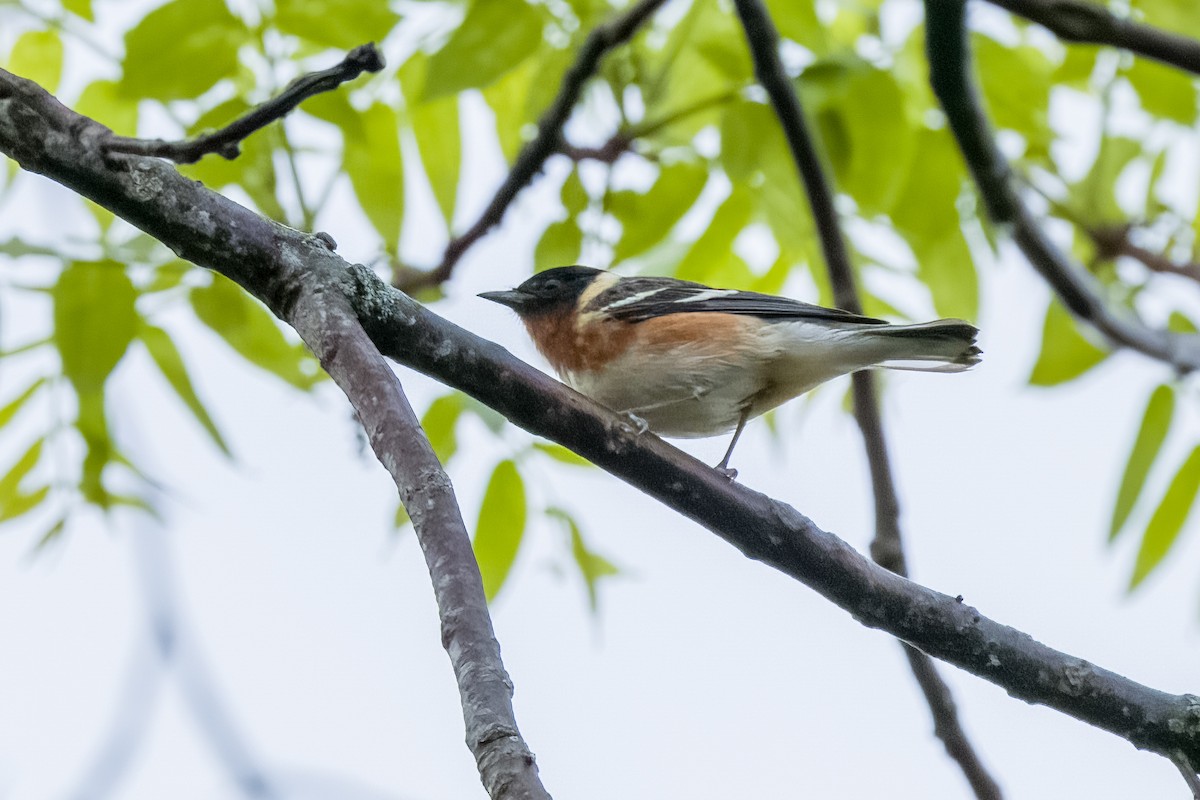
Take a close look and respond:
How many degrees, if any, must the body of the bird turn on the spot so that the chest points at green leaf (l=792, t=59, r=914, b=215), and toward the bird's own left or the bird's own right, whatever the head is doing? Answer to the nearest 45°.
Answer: approximately 90° to the bird's own right

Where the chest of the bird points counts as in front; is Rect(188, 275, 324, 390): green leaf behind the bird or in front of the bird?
in front

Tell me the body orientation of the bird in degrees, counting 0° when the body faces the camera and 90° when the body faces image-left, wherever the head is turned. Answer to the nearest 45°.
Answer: approximately 90°

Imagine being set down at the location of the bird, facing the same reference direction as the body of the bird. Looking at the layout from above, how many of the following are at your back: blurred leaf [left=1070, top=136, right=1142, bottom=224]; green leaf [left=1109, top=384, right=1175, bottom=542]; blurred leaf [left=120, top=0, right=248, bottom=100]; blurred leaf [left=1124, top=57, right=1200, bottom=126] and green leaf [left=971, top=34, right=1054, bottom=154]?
4

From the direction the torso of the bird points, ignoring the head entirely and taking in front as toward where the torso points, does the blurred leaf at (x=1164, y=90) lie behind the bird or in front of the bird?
behind
